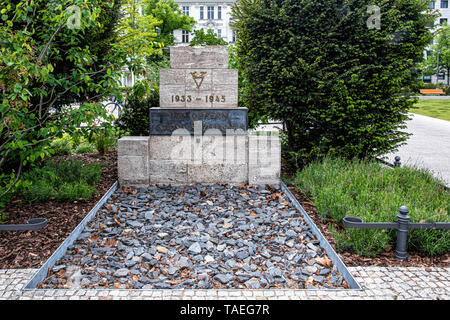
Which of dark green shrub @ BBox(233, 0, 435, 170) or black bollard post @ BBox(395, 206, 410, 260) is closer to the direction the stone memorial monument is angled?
the black bollard post

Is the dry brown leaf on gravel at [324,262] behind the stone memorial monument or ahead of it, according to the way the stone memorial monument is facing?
ahead

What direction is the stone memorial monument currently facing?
toward the camera

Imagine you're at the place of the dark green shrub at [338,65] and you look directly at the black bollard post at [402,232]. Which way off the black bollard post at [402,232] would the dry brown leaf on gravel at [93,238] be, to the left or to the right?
right

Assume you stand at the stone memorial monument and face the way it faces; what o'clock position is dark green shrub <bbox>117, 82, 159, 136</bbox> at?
The dark green shrub is roughly at 5 o'clock from the stone memorial monument.

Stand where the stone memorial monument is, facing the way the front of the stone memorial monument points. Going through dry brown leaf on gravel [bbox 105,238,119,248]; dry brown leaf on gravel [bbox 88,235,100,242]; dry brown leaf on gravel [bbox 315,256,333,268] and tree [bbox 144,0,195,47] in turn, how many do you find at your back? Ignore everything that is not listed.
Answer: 1

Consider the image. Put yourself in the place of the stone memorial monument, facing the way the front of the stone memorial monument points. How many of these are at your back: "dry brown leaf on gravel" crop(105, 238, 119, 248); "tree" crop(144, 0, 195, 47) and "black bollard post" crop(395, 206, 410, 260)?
1

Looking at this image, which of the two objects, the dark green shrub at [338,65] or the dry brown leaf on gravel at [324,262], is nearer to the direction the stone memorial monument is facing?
the dry brown leaf on gravel

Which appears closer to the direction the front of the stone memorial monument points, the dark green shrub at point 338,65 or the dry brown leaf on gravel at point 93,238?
the dry brown leaf on gravel

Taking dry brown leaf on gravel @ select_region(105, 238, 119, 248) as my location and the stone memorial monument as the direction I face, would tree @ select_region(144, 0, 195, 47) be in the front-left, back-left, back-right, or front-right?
front-left

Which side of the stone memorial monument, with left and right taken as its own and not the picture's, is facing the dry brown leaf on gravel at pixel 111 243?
front

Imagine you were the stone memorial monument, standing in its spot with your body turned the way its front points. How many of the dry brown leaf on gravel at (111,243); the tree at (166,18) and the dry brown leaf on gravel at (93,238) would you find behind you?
1

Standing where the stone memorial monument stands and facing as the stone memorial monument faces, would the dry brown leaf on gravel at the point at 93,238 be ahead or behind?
ahead

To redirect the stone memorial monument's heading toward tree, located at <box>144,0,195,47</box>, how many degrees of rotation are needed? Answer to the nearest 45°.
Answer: approximately 180°
